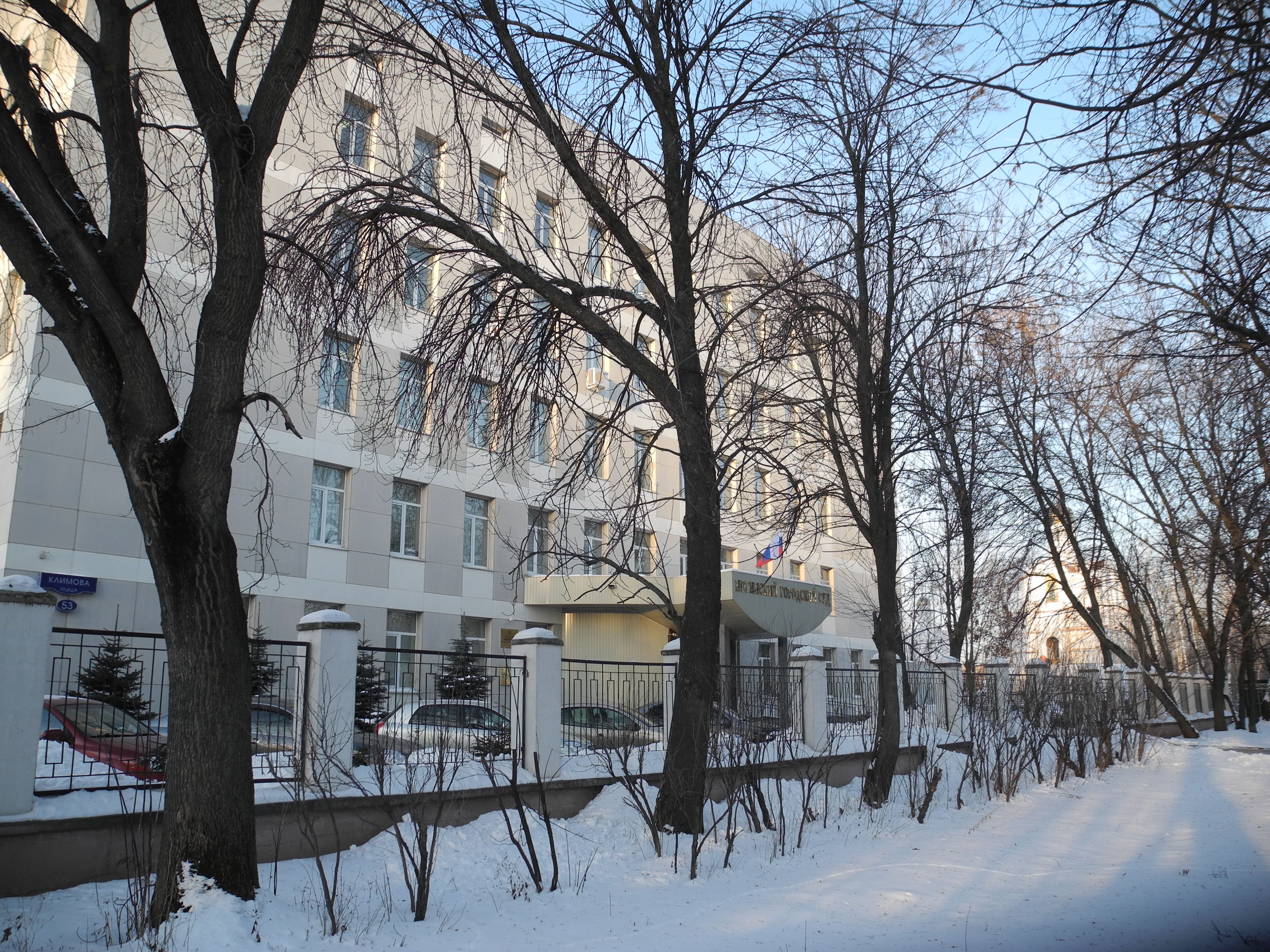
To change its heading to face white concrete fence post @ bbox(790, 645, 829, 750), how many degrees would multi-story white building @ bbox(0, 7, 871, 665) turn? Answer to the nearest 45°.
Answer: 0° — it already faces it

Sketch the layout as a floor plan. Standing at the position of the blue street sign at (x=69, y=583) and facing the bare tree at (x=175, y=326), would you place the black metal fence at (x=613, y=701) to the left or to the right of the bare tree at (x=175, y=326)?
left
